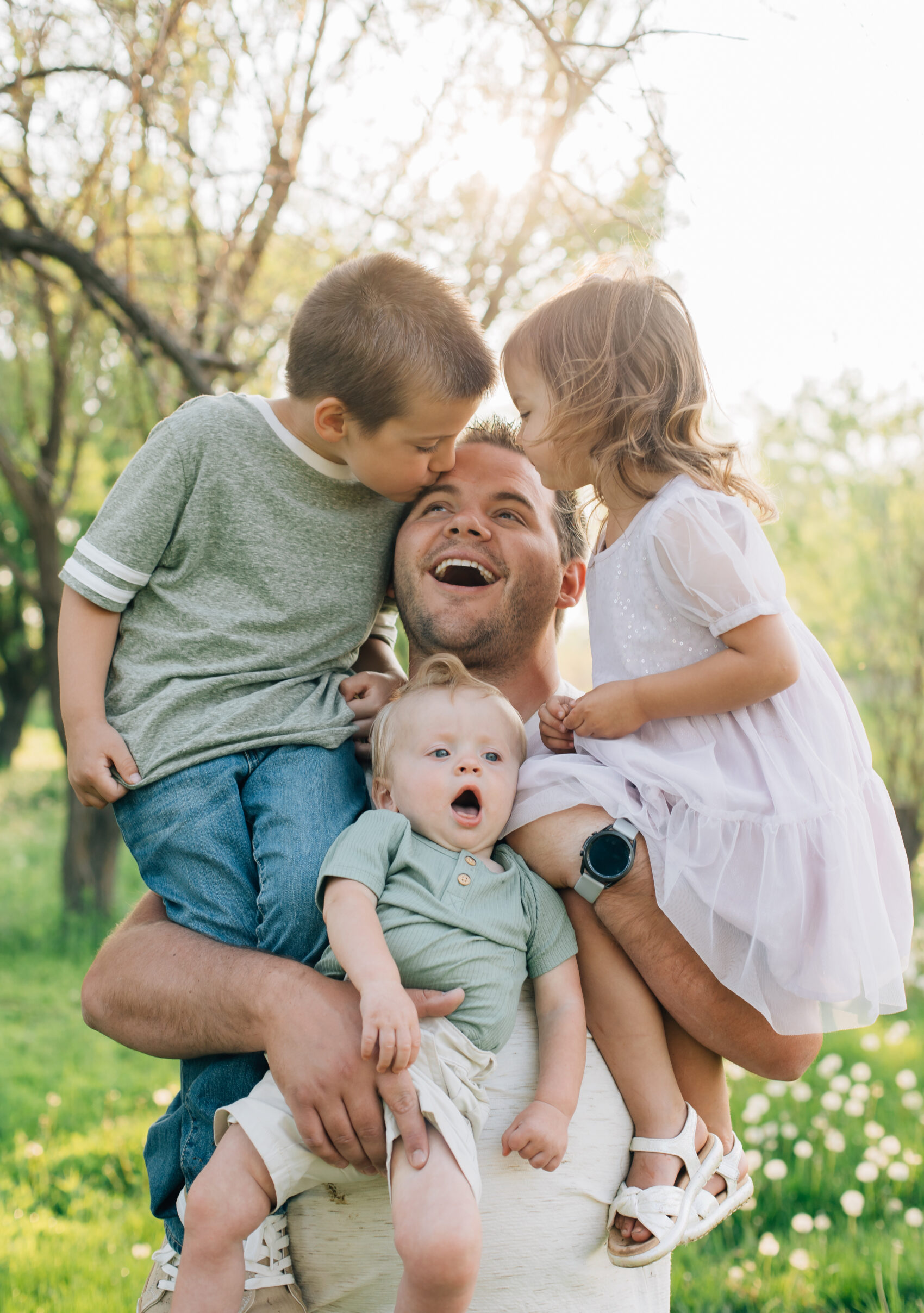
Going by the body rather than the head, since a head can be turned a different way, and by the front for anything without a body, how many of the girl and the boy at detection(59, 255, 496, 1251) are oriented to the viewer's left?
1

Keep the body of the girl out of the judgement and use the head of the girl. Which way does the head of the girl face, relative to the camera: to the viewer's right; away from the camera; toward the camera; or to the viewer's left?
to the viewer's left

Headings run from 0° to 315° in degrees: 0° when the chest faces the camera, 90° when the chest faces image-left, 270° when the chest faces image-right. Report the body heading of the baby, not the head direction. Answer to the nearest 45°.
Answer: approximately 0°

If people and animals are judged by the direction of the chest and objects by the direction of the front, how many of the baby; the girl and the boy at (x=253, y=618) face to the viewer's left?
1

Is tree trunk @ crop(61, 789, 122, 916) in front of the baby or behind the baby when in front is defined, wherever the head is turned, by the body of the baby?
behind

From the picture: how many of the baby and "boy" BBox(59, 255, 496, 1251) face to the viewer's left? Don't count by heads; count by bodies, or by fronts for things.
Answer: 0

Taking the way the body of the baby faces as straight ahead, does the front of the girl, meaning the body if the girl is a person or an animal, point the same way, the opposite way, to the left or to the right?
to the right

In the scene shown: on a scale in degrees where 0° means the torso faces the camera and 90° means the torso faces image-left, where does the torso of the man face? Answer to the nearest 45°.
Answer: approximately 0°

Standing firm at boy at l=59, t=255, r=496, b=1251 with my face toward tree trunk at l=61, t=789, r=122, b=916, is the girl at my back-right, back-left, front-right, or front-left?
back-right

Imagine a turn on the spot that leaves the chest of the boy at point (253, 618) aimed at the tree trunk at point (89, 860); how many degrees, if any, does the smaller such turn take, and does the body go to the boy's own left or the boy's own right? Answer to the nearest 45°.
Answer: approximately 135° to the boy's own left

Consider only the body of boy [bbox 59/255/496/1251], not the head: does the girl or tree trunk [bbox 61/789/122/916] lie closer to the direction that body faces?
the girl

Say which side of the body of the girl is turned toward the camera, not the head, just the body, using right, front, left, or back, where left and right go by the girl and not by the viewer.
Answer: left
